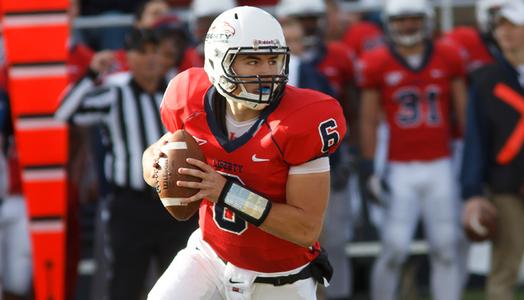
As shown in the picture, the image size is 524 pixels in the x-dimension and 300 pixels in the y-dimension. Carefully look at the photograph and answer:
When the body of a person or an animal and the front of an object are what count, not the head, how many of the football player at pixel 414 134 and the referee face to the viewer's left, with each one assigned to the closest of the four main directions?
0

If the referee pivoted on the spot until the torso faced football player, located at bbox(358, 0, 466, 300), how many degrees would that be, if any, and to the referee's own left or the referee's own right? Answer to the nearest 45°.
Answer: approximately 45° to the referee's own left

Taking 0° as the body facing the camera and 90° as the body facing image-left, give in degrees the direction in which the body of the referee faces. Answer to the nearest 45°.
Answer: approximately 315°

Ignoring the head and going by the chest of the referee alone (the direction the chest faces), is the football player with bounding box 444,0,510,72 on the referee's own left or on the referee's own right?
on the referee's own left

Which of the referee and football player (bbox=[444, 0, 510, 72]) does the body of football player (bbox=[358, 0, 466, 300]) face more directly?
the referee

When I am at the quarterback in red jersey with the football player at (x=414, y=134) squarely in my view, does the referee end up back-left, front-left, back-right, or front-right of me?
front-left

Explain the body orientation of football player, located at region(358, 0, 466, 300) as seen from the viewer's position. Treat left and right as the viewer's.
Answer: facing the viewer

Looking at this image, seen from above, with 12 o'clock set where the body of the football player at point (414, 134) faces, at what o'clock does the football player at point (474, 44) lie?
the football player at point (474, 44) is roughly at 7 o'clock from the football player at point (414, 134).

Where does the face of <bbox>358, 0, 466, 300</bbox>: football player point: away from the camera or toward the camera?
toward the camera

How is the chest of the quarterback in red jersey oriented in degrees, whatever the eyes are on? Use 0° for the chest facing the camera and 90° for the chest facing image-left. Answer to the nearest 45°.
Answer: approximately 45°

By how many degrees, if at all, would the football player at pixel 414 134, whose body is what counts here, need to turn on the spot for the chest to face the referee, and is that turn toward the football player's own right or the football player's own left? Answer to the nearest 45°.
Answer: approximately 45° to the football player's own right

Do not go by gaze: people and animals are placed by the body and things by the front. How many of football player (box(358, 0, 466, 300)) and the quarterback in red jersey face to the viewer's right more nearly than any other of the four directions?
0
